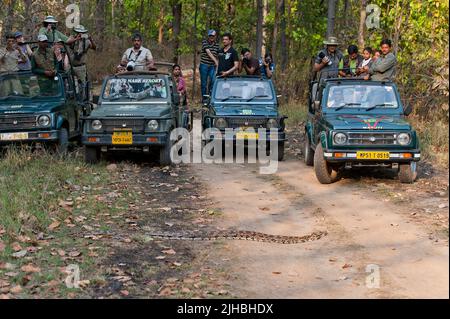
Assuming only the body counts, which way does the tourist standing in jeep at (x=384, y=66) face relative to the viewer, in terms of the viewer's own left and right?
facing the viewer and to the left of the viewer

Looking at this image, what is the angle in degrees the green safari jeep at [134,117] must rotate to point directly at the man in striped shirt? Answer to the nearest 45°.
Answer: approximately 180°

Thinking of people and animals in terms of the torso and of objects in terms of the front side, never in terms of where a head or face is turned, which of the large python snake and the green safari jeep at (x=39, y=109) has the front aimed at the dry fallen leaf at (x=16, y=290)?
the green safari jeep

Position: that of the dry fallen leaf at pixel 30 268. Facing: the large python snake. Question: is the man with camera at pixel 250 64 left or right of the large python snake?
left

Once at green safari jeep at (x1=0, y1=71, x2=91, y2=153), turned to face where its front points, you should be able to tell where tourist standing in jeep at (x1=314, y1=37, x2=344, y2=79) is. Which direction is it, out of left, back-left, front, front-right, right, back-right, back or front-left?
left

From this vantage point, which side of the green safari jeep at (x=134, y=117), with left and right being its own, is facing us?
front

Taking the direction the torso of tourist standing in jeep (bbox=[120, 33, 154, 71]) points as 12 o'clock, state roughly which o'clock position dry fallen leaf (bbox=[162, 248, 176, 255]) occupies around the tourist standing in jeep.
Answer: The dry fallen leaf is roughly at 12 o'clock from the tourist standing in jeep.

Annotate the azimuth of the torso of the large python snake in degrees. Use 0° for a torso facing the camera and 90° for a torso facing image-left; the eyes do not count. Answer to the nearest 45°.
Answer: approximately 270°

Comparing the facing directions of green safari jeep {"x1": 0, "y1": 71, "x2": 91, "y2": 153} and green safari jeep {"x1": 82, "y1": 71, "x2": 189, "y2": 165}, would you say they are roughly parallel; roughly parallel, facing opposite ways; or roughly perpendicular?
roughly parallel

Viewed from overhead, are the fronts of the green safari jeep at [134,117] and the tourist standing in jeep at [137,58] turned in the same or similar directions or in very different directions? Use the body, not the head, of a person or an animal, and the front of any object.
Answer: same or similar directions

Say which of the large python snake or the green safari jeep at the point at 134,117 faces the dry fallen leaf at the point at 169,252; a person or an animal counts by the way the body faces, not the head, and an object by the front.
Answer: the green safari jeep

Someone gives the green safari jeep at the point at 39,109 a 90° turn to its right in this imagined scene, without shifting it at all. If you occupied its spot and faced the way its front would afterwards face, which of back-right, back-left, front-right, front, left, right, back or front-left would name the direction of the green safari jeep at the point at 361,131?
back-left

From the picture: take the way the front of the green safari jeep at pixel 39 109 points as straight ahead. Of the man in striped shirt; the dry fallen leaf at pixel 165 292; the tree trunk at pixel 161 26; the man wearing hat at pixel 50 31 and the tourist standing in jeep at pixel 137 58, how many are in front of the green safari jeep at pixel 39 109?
1

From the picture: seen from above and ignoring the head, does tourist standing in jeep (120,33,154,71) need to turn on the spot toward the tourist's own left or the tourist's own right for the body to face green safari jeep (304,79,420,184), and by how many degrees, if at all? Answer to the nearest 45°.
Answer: approximately 45° to the tourist's own left

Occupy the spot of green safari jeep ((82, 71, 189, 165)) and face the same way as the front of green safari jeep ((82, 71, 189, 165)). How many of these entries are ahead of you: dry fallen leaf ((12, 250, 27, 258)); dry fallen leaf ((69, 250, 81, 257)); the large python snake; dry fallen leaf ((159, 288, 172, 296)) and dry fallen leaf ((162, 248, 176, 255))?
5

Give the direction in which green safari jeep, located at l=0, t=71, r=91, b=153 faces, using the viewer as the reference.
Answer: facing the viewer

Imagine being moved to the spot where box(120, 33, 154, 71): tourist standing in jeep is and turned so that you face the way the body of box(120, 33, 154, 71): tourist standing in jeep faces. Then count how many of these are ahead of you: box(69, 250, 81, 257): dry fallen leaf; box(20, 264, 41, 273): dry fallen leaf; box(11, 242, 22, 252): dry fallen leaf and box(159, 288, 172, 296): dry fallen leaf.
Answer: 4

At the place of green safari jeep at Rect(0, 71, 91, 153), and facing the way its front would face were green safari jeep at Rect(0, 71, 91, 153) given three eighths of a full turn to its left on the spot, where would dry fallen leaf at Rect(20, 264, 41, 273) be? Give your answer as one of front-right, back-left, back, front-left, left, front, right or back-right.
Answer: back-right

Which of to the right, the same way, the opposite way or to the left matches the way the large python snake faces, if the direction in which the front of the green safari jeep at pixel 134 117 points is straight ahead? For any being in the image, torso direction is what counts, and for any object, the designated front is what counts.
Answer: to the left

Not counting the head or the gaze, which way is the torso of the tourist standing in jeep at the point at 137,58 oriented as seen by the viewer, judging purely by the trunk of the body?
toward the camera
